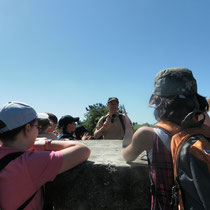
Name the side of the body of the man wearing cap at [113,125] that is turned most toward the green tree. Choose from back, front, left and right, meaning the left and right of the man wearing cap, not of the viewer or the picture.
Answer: back

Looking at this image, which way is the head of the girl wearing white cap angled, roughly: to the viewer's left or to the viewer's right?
to the viewer's right

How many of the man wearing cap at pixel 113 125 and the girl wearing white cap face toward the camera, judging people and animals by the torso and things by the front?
1

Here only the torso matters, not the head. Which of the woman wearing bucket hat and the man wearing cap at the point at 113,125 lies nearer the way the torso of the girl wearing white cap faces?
the man wearing cap

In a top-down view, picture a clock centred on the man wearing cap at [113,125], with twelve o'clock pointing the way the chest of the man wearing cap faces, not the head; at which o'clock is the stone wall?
The stone wall is roughly at 12 o'clock from the man wearing cap.

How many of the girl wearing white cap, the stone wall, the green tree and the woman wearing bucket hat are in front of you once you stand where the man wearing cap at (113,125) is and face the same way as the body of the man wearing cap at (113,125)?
3

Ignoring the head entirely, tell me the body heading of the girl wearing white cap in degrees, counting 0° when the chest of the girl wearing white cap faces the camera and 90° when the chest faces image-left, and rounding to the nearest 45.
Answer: approximately 225°

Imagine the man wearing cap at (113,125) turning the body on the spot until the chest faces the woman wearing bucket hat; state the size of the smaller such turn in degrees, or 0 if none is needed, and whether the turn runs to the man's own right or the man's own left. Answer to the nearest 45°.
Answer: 0° — they already face them

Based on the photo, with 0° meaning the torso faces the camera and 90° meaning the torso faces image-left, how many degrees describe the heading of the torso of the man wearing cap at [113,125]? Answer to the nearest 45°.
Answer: approximately 0°

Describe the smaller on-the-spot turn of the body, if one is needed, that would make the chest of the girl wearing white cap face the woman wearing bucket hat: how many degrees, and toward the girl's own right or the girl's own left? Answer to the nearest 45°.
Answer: approximately 45° to the girl's own right

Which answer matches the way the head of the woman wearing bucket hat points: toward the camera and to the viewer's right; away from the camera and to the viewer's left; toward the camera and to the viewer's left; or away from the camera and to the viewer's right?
away from the camera and to the viewer's left
